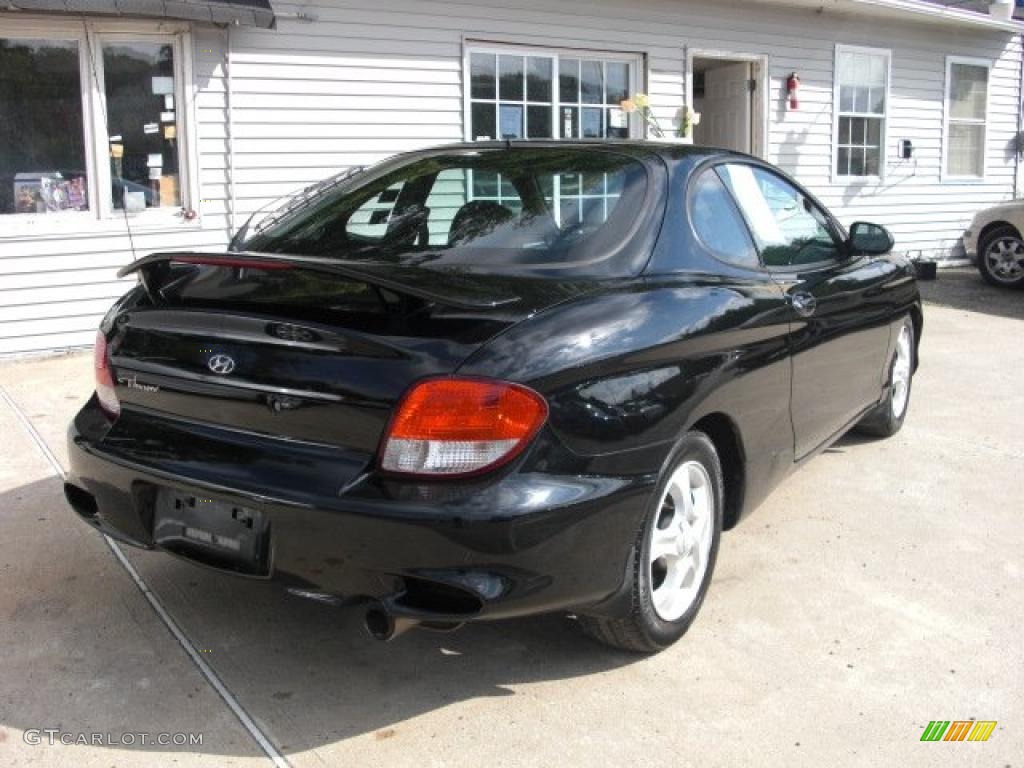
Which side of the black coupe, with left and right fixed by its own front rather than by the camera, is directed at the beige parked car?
front

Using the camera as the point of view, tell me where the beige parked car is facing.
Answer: facing to the left of the viewer

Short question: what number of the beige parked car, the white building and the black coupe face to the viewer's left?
1

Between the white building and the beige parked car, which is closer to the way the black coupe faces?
the beige parked car

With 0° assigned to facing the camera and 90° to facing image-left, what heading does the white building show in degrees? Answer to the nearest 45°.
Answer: approximately 315°

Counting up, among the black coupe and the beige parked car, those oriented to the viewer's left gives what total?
1

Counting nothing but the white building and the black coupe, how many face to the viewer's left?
0

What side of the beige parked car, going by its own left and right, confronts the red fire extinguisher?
front

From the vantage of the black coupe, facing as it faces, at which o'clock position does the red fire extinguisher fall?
The red fire extinguisher is roughly at 11 o'clock from the black coupe.

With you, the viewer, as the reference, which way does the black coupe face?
facing away from the viewer and to the right of the viewer
